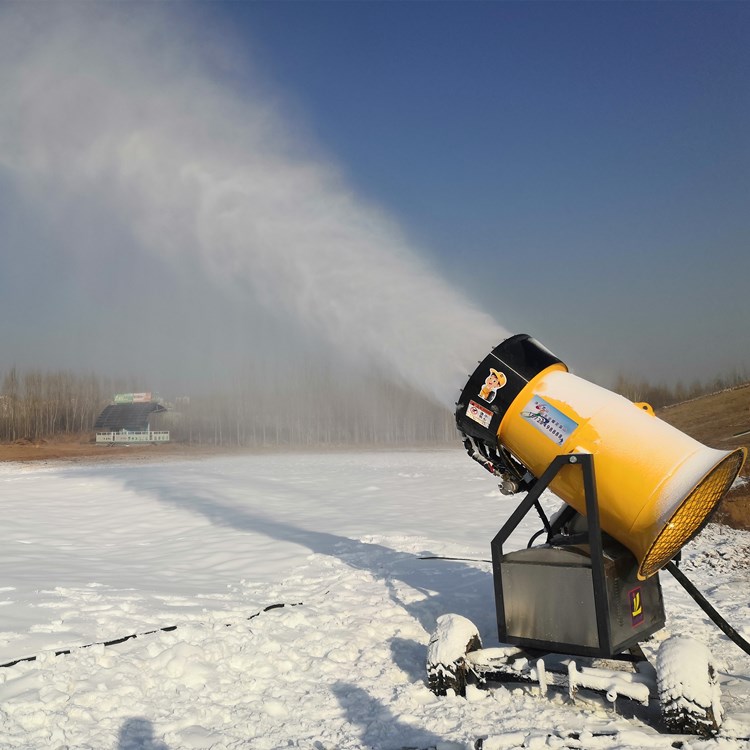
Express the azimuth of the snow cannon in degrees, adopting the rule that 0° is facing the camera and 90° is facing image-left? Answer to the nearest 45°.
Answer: approximately 135°
